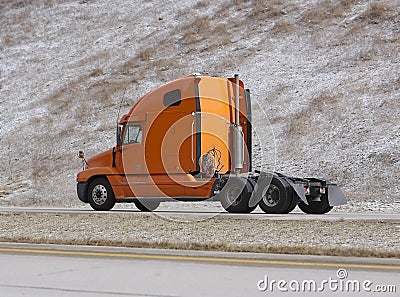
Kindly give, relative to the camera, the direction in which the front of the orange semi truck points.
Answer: facing away from the viewer and to the left of the viewer
